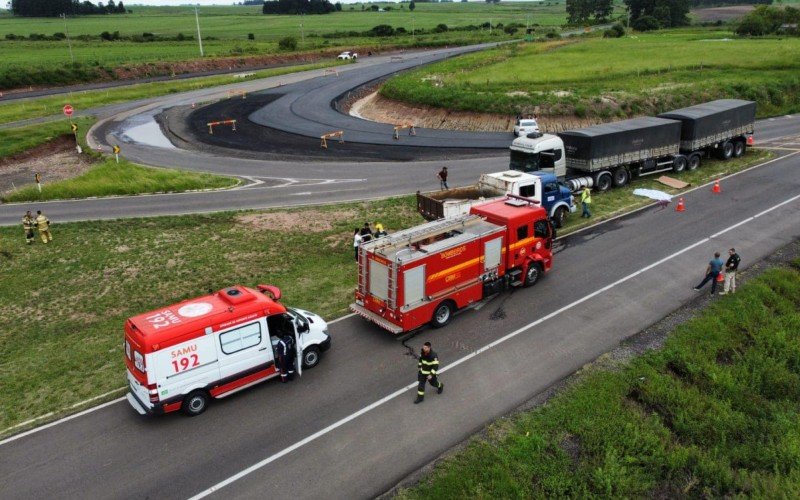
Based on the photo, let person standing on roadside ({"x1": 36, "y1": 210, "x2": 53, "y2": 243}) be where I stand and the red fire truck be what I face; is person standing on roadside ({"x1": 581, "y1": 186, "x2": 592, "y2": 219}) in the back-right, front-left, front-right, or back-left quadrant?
front-left

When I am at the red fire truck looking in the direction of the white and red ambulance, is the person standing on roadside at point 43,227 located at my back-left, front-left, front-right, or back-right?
front-right

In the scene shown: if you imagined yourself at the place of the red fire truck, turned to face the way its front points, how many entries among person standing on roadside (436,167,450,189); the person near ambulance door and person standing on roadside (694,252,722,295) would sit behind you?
1

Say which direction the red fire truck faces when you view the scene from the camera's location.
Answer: facing away from the viewer and to the right of the viewer

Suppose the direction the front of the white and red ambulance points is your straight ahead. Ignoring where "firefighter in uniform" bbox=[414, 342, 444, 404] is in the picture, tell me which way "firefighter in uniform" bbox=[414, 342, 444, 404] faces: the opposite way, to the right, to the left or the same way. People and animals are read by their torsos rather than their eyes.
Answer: the opposite way

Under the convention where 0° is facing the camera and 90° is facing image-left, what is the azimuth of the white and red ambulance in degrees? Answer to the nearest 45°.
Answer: approximately 225°

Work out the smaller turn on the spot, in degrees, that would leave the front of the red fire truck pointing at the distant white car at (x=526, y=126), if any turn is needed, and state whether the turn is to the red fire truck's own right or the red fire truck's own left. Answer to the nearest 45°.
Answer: approximately 45° to the red fire truck's own left

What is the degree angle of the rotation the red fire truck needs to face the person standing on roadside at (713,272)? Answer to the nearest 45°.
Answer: approximately 45° to its right

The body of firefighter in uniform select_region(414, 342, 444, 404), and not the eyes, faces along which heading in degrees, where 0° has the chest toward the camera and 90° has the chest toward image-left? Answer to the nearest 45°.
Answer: approximately 45°

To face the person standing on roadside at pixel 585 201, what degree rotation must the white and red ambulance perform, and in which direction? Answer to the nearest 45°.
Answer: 0° — it already faces them

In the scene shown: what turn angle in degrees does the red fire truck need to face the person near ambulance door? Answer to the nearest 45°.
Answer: approximately 180°

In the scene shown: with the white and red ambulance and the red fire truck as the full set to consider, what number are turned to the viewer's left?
0

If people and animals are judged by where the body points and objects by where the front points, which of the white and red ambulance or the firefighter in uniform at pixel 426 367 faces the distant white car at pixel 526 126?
the white and red ambulance

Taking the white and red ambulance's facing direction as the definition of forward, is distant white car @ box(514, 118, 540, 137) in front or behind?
in front

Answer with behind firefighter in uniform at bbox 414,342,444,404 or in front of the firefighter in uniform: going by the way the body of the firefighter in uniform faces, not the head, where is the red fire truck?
behind

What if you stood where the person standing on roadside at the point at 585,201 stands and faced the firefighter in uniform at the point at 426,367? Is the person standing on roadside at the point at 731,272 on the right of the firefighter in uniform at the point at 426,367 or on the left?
left

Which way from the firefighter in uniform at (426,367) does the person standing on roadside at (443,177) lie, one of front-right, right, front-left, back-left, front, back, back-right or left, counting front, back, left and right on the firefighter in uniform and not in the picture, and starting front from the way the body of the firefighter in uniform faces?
back-right

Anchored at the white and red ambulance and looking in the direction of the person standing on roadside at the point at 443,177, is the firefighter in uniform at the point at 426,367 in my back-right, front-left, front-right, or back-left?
front-right
